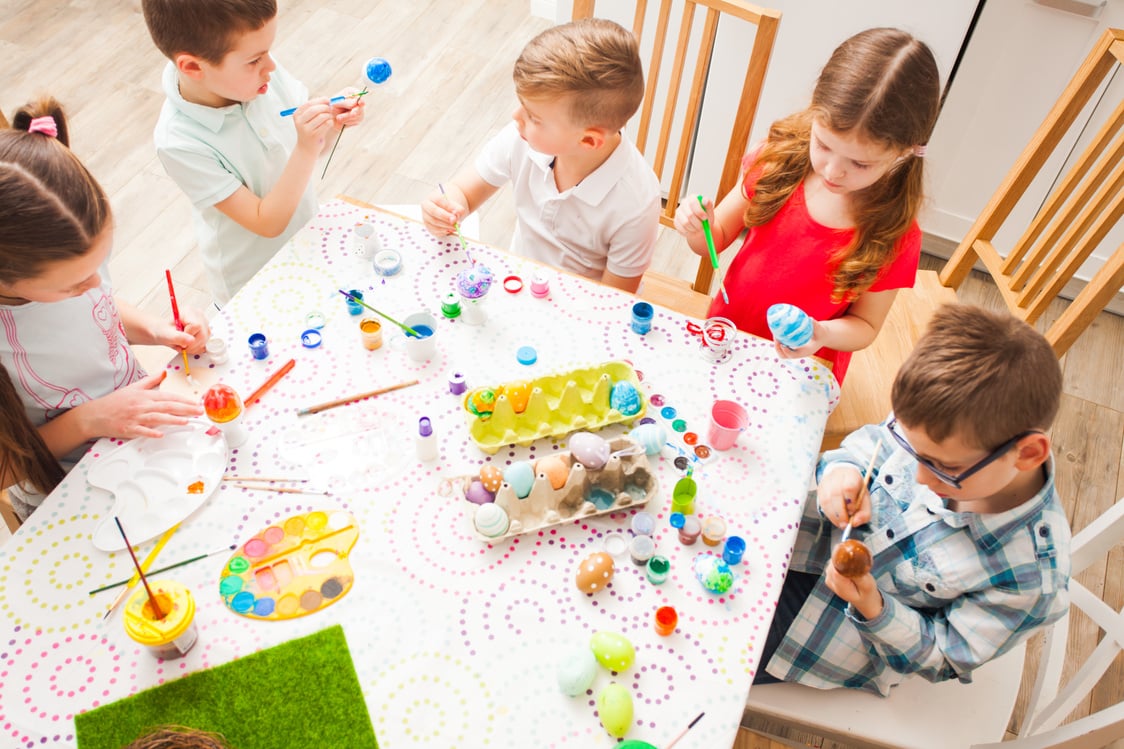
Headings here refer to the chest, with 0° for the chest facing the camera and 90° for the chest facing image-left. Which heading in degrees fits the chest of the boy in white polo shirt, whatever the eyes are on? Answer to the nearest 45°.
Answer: approximately 45°

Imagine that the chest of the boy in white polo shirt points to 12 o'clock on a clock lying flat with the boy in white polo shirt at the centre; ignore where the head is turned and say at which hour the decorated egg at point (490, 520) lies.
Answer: The decorated egg is roughly at 11 o'clock from the boy in white polo shirt.

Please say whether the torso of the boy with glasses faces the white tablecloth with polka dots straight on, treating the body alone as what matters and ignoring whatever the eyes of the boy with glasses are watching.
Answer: yes

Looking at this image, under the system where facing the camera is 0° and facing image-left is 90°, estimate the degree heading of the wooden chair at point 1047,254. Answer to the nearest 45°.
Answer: approximately 45°

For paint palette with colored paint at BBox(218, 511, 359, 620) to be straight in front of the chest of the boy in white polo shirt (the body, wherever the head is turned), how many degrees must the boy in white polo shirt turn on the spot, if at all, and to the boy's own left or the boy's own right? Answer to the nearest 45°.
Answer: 0° — they already face it

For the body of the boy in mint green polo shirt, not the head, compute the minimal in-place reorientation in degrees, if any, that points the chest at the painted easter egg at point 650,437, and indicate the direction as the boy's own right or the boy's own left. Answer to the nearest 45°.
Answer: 0° — they already face it

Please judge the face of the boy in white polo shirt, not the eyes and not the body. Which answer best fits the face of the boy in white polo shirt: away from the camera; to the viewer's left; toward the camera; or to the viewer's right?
to the viewer's left

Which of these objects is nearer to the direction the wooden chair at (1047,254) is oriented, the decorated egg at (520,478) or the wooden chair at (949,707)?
the decorated egg

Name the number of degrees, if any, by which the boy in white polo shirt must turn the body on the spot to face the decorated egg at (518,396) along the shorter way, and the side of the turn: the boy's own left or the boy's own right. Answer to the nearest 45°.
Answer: approximately 45° to the boy's own left

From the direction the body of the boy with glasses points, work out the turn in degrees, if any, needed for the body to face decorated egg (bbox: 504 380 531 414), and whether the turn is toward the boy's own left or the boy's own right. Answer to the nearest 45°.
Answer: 0° — they already face it

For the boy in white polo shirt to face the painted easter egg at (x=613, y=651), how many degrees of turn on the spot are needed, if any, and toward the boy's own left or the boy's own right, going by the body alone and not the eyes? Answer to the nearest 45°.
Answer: approximately 45° to the boy's own left

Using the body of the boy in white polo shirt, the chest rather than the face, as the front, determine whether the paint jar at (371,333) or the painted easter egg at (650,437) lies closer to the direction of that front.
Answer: the paint jar

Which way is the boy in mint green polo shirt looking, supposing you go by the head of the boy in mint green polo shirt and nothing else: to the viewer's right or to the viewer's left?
to the viewer's right
